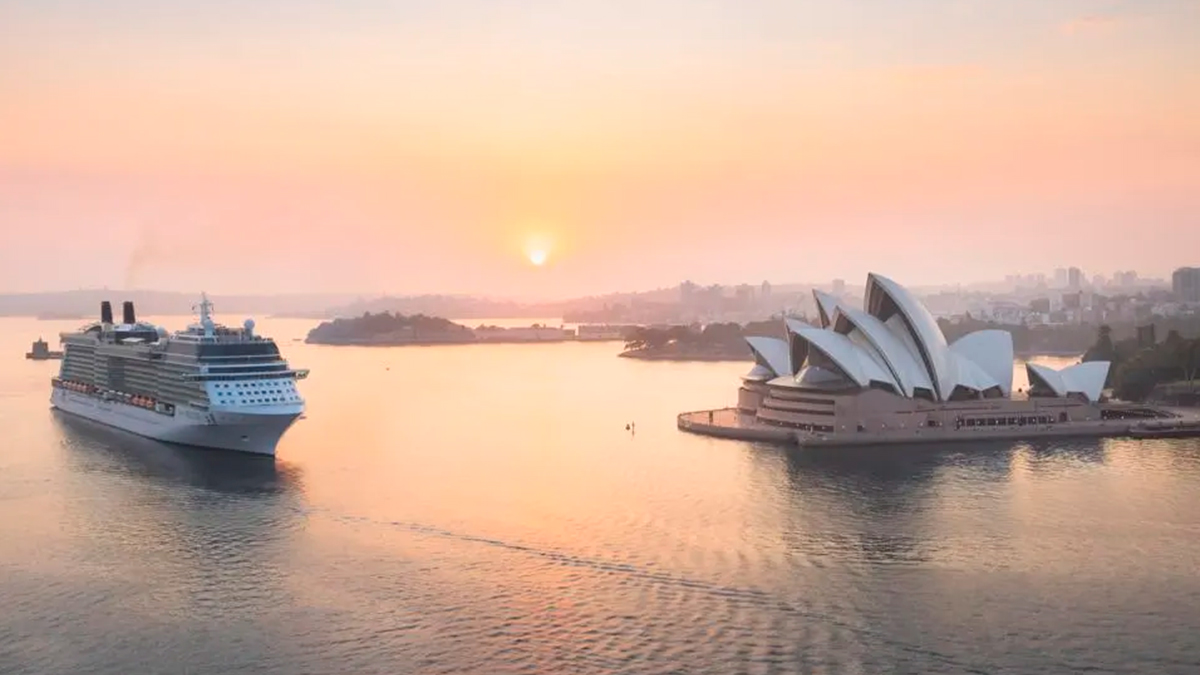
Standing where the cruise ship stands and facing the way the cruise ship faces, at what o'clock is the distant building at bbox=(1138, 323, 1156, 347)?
The distant building is roughly at 10 o'clock from the cruise ship.

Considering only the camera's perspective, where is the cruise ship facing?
facing the viewer and to the right of the viewer

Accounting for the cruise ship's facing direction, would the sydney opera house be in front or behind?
in front

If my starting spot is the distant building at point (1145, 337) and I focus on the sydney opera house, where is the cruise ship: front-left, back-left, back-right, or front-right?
front-right
